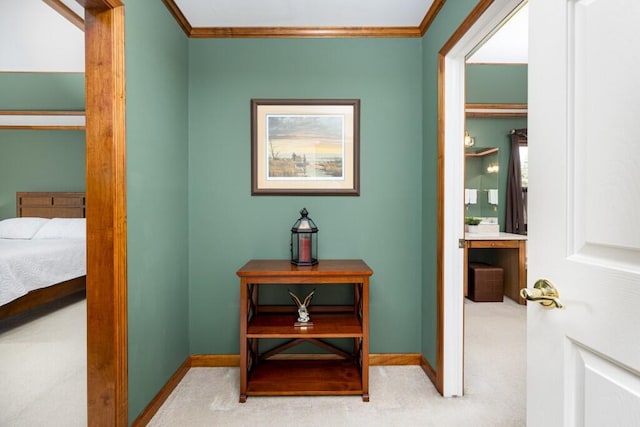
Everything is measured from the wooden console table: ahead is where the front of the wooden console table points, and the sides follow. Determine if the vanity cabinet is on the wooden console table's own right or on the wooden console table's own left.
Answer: on the wooden console table's own left

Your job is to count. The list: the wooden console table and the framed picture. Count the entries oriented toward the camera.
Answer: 2

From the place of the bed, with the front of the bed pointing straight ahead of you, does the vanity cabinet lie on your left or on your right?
on your left

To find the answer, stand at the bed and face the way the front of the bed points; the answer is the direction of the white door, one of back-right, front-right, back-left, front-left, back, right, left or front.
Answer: front-left

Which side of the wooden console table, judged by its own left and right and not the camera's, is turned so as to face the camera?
front

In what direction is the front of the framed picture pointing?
toward the camera

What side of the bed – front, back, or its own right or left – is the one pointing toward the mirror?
left

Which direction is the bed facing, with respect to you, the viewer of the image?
facing the viewer and to the left of the viewer

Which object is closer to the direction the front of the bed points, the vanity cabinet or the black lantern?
the black lantern
